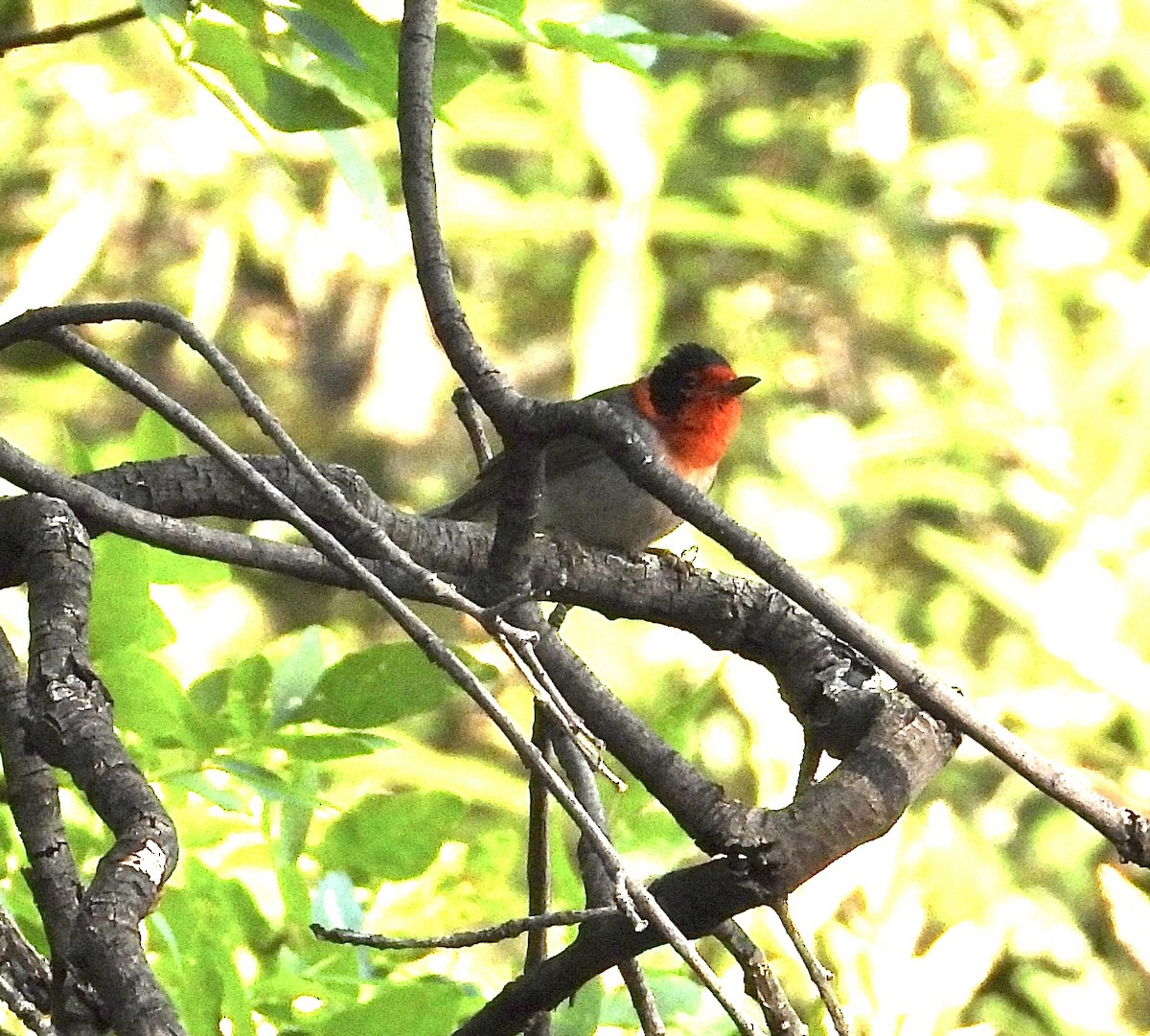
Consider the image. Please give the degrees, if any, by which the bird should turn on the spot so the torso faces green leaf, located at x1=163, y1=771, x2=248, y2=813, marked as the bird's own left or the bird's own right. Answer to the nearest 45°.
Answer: approximately 180°

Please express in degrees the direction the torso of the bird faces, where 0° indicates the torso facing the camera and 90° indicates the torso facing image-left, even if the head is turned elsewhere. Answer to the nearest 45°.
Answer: approximately 270°

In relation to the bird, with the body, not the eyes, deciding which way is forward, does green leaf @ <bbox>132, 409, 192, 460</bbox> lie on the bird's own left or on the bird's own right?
on the bird's own right

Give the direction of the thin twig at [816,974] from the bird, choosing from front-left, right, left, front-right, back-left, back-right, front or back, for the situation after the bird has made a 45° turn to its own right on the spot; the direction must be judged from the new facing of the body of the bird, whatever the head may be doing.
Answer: front-left

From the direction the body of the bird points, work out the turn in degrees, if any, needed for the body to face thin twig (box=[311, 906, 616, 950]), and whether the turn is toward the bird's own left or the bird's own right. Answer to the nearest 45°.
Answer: approximately 90° to the bird's own right

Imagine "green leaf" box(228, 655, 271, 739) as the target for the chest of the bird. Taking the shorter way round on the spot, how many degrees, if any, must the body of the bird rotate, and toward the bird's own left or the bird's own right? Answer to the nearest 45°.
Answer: approximately 180°

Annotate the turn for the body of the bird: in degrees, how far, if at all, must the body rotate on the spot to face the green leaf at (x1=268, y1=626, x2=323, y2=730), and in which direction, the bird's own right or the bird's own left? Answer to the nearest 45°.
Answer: approximately 90° to the bird's own right
